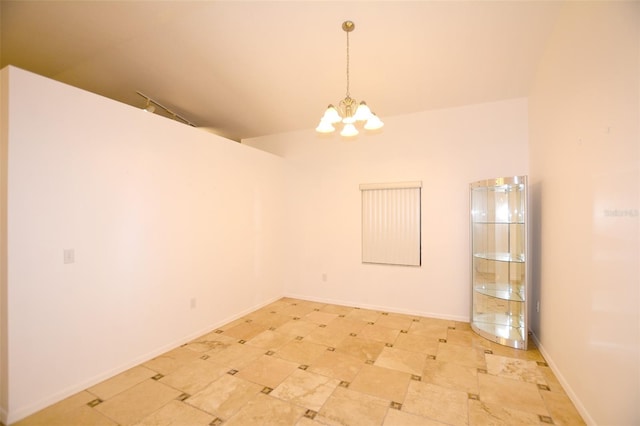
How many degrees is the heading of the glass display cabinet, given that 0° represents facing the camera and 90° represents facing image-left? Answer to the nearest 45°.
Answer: approximately 45°

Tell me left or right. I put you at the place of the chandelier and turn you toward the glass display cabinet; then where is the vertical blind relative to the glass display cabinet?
left

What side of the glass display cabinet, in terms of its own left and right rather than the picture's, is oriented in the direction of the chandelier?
front

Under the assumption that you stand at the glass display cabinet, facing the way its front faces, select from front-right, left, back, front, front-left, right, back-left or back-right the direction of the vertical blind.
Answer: front-right

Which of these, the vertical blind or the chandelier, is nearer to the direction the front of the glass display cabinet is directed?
the chandelier
